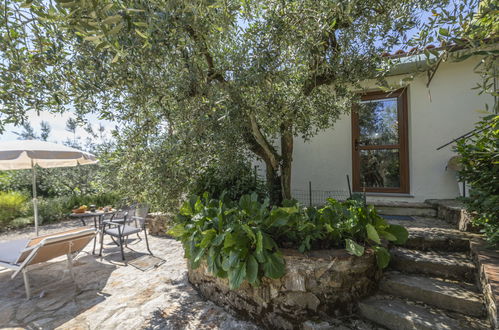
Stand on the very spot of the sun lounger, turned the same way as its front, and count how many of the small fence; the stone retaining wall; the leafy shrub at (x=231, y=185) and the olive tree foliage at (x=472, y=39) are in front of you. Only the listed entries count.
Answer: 0

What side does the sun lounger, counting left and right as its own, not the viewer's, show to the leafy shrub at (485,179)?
back

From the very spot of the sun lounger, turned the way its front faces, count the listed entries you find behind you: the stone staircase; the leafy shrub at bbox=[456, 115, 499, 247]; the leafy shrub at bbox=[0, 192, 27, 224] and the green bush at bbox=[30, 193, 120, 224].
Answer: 2

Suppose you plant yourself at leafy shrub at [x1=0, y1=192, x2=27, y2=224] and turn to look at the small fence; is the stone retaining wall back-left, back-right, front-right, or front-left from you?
front-right

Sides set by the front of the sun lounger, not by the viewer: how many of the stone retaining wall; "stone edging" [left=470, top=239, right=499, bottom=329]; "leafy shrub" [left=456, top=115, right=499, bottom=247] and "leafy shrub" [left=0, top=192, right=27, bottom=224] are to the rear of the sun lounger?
3

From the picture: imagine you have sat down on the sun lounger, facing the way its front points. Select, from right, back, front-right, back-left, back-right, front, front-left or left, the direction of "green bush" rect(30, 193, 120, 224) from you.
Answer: front-right

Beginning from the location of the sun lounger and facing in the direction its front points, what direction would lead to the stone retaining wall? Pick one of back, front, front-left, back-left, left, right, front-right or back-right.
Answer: back

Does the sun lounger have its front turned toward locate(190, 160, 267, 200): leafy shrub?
no

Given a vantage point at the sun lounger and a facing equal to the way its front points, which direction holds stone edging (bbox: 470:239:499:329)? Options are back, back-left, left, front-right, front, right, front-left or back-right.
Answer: back

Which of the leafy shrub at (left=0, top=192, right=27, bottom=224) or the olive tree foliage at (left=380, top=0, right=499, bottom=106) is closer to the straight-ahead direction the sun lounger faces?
the leafy shrub

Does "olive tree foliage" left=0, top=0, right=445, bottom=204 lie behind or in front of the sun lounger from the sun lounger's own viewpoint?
behind

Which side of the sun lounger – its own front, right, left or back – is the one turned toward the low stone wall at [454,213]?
back

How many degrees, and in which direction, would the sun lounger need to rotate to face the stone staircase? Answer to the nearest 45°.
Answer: approximately 180°

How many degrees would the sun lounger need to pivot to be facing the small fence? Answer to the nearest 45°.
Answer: approximately 135° to its right

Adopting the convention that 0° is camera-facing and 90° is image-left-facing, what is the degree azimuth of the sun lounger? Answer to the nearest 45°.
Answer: approximately 135°
